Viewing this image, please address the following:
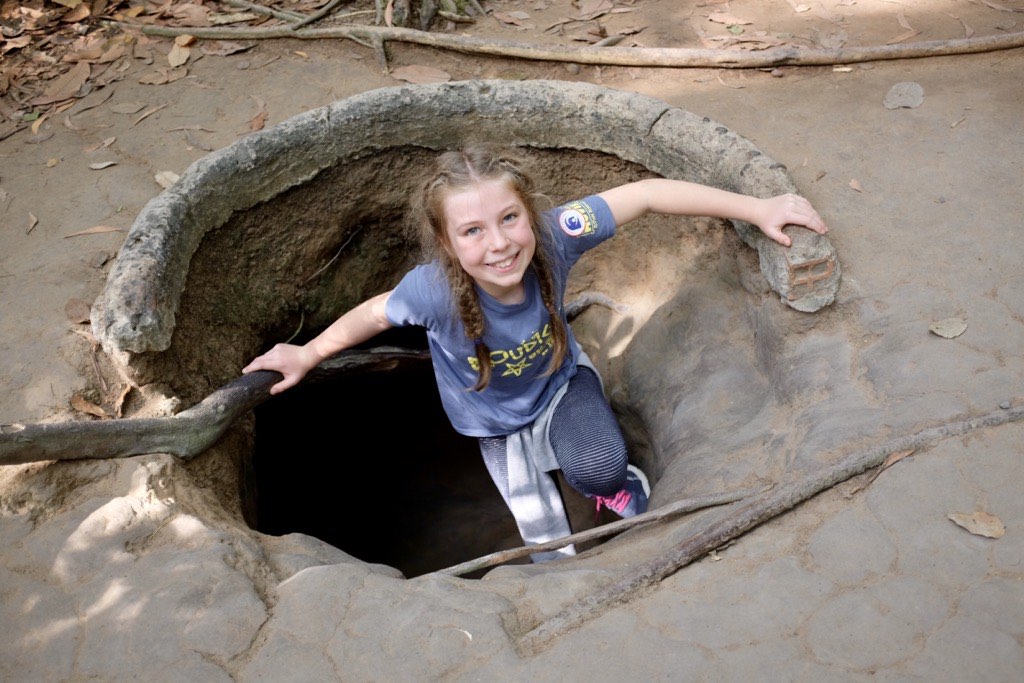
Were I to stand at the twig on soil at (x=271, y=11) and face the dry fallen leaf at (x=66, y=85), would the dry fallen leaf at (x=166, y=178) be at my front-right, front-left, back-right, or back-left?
front-left

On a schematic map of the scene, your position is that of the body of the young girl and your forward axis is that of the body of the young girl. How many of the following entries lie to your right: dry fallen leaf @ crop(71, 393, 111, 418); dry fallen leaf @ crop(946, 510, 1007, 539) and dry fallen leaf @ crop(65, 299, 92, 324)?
2

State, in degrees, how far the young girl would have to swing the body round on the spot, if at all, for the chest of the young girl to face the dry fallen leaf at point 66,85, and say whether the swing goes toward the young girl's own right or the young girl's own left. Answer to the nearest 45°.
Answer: approximately 135° to the young girl's own right

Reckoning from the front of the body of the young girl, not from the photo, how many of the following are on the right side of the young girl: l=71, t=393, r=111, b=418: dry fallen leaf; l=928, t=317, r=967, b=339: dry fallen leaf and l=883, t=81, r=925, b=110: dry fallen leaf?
1

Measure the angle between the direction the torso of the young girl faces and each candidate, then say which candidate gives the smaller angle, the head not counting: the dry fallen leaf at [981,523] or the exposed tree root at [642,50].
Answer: the dry fallen leaf

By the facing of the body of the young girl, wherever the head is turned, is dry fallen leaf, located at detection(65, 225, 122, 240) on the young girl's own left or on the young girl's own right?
on the young girl's own right

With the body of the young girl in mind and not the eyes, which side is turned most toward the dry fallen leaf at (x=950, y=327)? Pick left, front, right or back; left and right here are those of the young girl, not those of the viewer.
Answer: left

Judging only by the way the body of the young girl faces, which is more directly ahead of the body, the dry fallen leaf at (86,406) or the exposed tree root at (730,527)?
the exposed tree root

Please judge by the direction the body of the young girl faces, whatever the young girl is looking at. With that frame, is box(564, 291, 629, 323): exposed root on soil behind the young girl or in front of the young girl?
behind

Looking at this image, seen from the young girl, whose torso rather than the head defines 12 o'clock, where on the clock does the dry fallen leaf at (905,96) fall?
The dry fallen leaf is roughly at 8 o'clock from the young girl.

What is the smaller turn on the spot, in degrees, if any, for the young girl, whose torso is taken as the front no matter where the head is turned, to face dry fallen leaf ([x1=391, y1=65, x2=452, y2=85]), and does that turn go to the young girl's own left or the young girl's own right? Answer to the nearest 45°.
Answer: approximately 180°

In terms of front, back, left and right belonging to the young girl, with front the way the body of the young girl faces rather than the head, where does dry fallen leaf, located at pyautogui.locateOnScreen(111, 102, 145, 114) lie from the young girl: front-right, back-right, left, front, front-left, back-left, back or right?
back-right

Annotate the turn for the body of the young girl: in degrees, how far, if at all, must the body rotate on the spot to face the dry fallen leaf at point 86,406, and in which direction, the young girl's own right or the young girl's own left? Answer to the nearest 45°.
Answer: approximately 90° to the young girl's own right

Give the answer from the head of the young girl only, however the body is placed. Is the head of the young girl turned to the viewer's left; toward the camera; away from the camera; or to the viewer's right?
toward the camera

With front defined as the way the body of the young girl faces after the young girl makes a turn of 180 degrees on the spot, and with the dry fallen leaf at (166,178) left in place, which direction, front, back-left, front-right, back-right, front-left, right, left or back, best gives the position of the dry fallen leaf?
front-left

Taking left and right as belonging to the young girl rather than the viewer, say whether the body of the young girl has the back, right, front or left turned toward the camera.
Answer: front

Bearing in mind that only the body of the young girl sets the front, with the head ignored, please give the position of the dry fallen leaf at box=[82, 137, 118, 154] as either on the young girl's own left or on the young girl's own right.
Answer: on the young girl's own right

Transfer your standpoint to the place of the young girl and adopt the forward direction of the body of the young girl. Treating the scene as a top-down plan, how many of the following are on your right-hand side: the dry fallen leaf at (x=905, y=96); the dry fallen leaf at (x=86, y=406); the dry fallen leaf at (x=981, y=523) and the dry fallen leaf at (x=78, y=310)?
2
